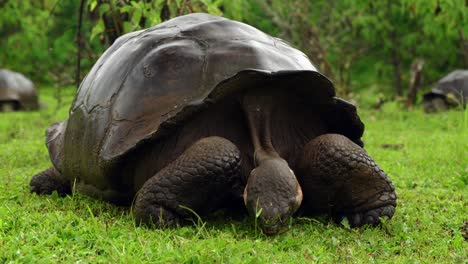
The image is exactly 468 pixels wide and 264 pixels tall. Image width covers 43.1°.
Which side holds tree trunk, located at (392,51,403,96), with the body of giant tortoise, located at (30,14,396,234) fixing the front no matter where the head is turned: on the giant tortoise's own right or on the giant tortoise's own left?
on the giant tortoise's own left

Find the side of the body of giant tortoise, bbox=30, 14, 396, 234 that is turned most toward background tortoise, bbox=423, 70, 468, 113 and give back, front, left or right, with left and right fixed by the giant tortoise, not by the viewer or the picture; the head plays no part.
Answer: left

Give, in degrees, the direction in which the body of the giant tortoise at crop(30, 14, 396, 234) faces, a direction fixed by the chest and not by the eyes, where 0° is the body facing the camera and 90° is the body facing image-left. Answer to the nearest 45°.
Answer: approximately 315°

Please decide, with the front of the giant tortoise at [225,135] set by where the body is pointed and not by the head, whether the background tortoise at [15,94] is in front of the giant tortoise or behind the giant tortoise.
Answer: behind
